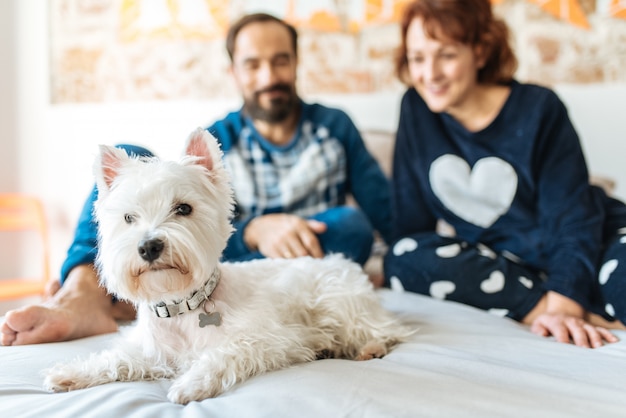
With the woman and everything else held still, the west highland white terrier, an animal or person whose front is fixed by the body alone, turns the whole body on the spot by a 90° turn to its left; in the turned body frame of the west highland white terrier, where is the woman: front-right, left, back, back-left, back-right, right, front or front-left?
left

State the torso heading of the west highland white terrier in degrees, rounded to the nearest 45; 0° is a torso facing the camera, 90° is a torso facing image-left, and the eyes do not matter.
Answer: approximately 45°

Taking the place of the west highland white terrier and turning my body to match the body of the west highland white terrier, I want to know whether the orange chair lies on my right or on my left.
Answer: on my right
